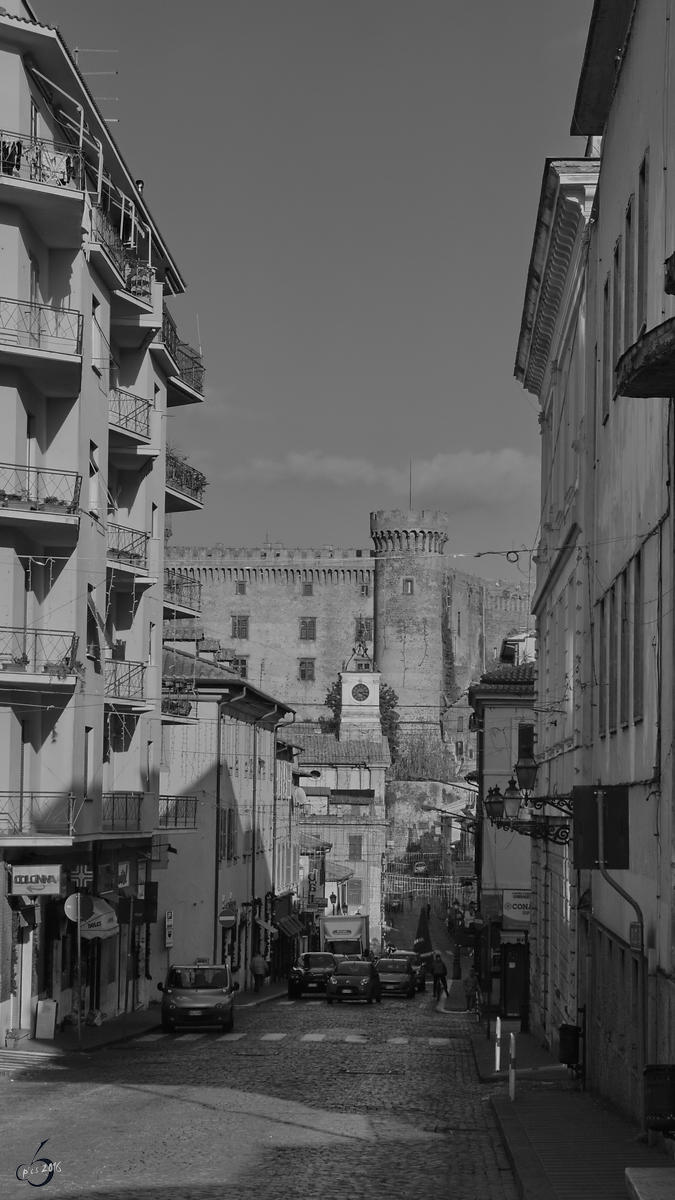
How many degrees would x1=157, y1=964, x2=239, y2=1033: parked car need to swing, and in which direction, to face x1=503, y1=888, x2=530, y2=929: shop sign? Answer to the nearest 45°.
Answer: approximately 135° to its left

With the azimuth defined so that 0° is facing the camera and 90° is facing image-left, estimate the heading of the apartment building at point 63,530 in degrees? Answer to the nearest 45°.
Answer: approximately 315°

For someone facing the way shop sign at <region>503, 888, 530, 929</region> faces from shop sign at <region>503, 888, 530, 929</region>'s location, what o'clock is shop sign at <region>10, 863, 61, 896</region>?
shop sign at <region>10, 863, 61, 896</region> is roughly at 1 o'clock from shop sign at <region>503, 888, 530, 929</region>.

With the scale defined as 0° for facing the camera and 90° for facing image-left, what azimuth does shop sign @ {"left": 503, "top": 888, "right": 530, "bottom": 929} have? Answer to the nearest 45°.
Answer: approximately 0°

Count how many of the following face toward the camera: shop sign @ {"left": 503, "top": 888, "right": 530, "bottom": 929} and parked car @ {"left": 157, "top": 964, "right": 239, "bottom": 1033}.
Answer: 2

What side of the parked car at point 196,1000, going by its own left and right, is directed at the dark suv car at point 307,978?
back
